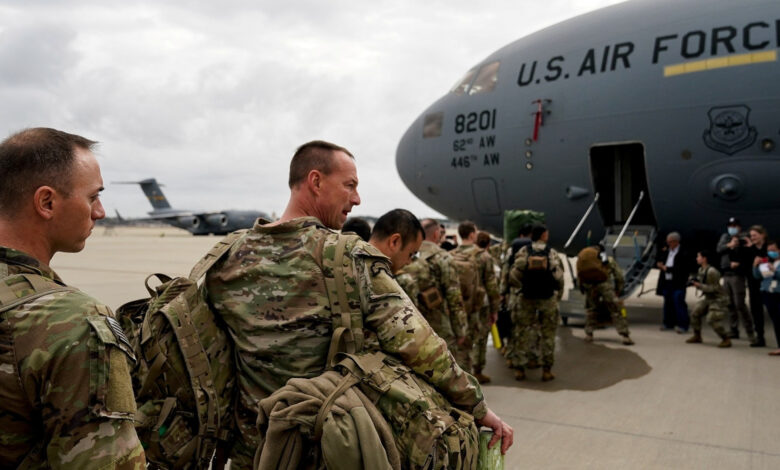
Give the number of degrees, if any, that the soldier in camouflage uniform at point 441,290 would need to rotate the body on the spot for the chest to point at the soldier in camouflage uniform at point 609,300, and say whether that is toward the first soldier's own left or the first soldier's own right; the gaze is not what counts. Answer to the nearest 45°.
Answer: approximately 45° to the first soldier's own right

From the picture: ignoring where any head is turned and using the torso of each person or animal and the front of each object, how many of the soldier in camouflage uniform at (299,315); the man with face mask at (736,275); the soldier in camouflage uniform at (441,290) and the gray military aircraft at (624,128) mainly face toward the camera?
1

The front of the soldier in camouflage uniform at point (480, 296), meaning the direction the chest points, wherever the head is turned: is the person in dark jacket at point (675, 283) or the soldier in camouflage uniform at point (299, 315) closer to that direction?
the person in dark jacket

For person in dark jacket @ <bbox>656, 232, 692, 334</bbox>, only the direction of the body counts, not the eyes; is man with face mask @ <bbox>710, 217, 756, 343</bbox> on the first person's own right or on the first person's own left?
on the first person's own left

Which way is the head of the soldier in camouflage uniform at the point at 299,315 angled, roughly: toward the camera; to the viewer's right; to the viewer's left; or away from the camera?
to the viewer's right

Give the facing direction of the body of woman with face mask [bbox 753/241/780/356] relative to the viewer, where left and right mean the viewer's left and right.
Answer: facing the viewer and to the left of the viewer

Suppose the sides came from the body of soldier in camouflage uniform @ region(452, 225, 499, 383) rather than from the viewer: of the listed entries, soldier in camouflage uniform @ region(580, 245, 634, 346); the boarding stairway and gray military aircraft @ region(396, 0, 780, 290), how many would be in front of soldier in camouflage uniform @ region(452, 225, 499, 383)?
3

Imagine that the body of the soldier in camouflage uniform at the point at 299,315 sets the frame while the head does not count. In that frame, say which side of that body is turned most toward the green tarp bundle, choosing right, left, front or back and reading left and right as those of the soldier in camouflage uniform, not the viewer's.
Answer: front

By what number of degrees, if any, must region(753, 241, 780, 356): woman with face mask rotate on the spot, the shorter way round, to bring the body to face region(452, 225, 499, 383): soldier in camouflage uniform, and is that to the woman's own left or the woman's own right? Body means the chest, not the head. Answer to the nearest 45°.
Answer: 0° — they already face them

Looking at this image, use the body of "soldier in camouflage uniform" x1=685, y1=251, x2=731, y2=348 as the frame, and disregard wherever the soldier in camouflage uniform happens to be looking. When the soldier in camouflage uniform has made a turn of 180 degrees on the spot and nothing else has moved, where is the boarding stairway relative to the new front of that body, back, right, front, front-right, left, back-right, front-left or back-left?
back-left

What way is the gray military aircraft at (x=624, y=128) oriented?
to the viewer's left

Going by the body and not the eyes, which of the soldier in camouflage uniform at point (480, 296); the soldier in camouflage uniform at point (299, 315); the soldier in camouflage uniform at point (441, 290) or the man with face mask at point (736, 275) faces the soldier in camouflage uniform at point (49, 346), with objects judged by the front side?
the man with face mask

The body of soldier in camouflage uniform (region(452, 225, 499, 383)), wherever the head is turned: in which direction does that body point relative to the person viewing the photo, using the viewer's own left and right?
facing away from the viewer and to the right of the viewer

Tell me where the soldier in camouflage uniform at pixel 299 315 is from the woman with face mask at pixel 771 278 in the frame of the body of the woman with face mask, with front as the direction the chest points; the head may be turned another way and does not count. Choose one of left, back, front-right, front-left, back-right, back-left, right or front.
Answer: front-left

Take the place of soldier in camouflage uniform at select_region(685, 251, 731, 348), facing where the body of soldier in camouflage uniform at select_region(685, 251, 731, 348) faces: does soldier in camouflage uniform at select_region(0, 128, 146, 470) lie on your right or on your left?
on your left
